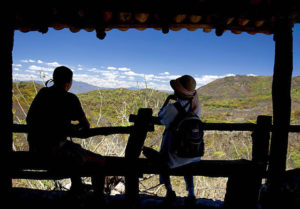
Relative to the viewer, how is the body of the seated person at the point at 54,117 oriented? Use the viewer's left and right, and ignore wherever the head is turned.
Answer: facing away from the viewer and to the right of the viewer

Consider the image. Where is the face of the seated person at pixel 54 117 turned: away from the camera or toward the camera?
away from the camera

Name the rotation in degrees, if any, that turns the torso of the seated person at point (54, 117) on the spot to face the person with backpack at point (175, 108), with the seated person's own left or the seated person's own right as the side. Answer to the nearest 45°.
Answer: approximately 45° to the seated person's own right
